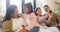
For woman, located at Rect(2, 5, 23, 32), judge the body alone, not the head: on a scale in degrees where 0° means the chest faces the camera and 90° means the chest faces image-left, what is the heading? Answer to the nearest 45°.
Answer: approximately 315°

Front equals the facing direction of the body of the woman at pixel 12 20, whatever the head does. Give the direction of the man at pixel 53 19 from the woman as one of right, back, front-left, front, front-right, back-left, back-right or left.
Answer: front-left

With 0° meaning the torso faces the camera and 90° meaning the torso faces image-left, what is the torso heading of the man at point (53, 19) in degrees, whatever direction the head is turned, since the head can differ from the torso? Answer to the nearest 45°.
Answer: approximately 45°

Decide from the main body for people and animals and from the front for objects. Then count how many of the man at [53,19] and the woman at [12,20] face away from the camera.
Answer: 0

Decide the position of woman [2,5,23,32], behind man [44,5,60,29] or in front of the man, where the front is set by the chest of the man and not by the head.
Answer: in front
